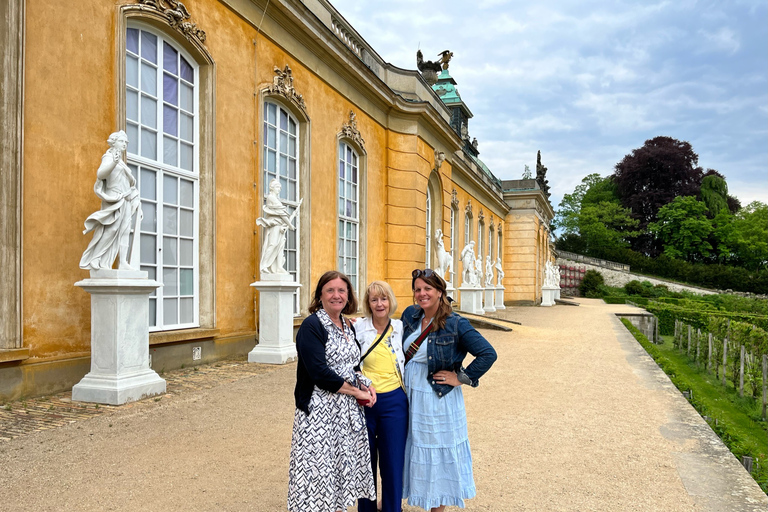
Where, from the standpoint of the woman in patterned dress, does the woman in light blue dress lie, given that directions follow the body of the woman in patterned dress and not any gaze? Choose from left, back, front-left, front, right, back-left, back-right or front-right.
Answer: front-left

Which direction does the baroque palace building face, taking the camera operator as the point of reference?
facing the viewer and to the right of the viewer

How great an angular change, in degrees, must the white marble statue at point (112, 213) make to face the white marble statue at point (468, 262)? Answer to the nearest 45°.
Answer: approximately 90° to its left

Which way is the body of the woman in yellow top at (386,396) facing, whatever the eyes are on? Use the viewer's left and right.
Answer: facing the viewer

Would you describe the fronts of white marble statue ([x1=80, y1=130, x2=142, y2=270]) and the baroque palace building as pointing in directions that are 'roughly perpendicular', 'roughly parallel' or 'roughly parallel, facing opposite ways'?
roughly parallel

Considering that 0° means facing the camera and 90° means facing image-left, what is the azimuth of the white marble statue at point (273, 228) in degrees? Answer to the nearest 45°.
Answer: approximately 315°

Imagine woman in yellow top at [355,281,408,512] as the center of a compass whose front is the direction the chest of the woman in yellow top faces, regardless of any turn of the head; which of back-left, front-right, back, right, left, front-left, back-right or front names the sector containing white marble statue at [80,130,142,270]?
back-right

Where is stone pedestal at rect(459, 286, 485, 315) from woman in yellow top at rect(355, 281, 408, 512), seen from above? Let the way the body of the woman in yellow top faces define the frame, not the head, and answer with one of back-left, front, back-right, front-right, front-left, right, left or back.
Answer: back

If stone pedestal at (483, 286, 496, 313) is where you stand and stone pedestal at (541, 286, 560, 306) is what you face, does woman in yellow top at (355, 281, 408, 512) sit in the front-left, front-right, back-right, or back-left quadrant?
back-right

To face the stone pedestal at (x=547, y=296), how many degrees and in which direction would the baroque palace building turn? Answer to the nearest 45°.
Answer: approximately 90° to its left

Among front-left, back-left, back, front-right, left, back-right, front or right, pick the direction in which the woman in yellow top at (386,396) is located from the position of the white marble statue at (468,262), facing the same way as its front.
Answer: front-right

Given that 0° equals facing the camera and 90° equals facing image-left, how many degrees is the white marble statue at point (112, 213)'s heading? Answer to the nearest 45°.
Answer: approximately 315°
